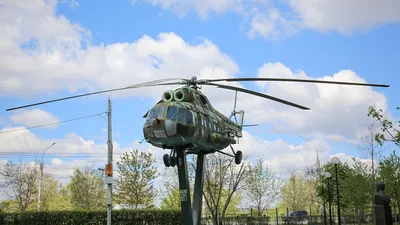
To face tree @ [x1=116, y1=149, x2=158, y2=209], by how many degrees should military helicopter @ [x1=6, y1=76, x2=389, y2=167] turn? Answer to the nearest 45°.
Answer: approximately 135° to its right

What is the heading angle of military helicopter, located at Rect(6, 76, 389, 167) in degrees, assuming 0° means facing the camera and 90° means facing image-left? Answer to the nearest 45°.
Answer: approximately 45°

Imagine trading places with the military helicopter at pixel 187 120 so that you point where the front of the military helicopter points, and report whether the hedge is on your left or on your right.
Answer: on your right

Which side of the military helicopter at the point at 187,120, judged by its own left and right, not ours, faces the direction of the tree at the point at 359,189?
back

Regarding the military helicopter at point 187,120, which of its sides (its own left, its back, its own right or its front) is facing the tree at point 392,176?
back
